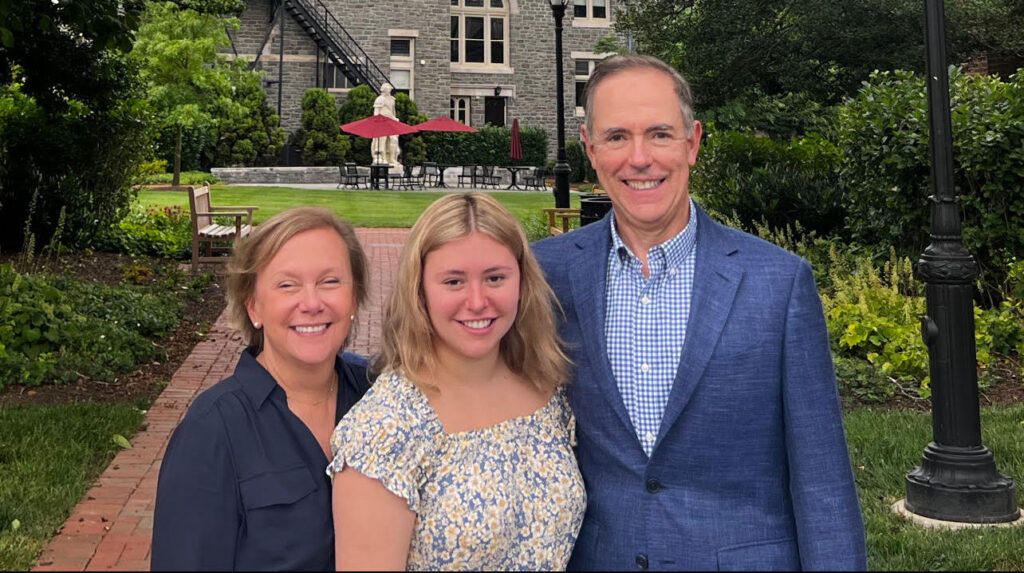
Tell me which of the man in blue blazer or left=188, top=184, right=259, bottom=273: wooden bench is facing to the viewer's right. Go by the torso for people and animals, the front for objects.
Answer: the wooden bench

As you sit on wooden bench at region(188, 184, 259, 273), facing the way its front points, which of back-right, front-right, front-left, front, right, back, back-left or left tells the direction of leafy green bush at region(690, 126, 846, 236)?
front-right

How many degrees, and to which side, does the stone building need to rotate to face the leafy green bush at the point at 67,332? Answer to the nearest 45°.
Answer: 0° — it already faces it

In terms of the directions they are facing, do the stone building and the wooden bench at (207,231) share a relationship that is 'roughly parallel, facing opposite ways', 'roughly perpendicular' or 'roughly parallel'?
roughly perpendicular

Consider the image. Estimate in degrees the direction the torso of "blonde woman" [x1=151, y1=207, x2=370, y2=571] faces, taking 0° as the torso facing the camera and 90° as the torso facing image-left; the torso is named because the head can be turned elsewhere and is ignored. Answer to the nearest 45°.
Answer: approximately 315°

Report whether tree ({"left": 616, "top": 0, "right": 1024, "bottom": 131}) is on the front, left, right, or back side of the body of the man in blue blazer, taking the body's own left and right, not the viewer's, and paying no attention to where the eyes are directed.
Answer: back

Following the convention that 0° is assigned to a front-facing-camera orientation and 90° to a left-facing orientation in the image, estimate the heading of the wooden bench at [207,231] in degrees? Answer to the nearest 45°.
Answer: approximately 270°

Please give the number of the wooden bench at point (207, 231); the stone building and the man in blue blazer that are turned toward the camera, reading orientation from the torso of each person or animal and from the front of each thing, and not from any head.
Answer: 2
